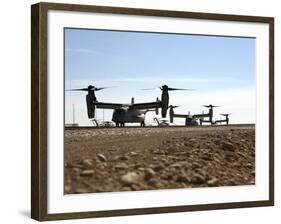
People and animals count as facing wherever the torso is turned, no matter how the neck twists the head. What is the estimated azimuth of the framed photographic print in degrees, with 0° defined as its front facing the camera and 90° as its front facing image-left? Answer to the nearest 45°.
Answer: approximately 315°
